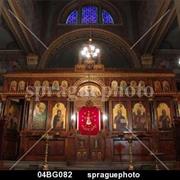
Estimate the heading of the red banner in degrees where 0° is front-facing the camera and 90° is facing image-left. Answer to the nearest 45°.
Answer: approximately 0°
